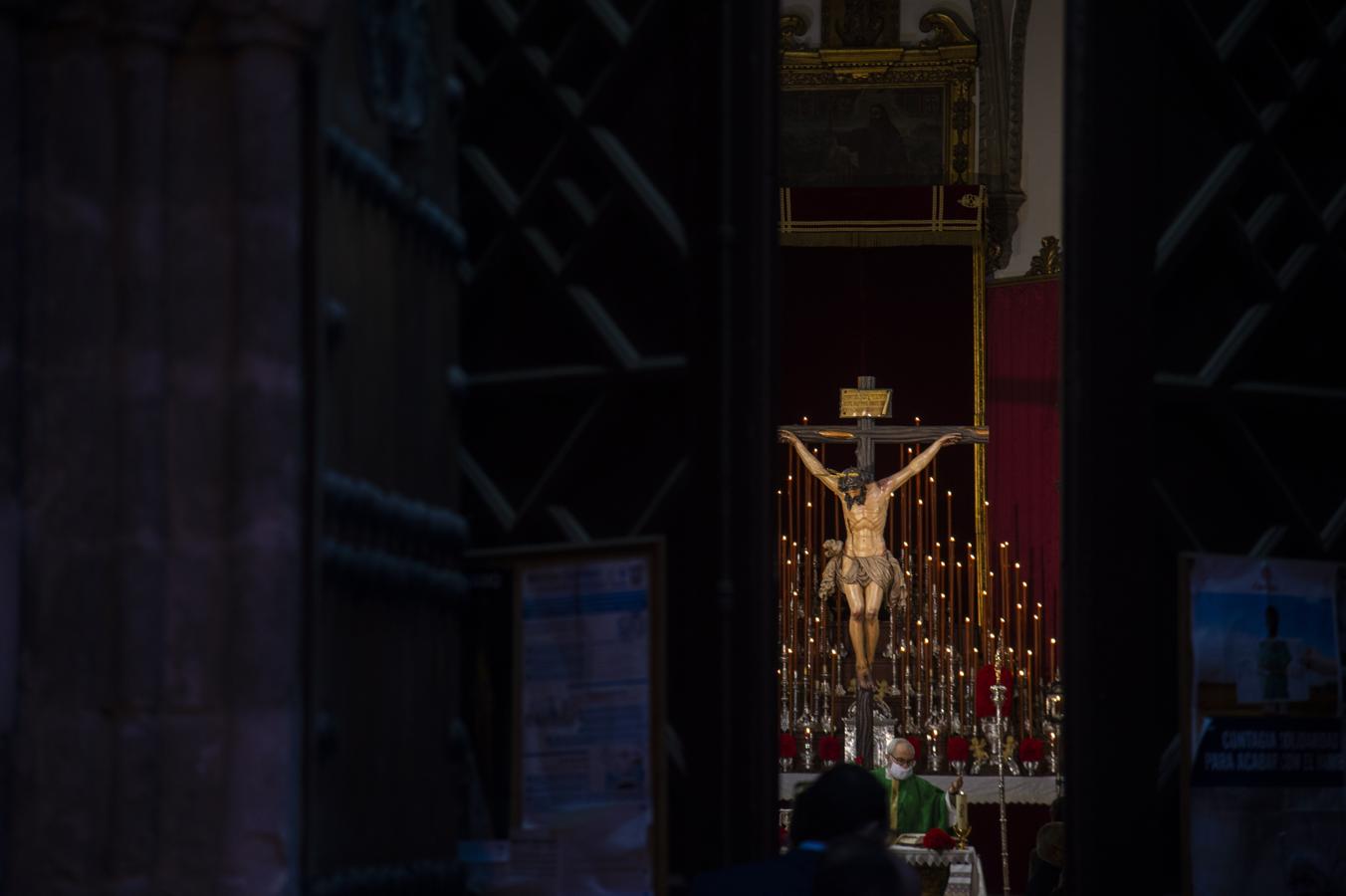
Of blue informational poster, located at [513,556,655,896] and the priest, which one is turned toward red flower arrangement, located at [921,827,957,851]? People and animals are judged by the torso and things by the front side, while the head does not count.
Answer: the priest

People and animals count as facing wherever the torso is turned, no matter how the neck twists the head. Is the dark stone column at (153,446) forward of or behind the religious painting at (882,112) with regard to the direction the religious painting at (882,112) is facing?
forward

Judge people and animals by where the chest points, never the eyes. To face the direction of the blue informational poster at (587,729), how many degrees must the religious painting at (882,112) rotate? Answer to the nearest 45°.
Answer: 0° — it already faces it

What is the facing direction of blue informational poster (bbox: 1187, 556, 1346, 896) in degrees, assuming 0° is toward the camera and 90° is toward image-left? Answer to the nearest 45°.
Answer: approximately 0°

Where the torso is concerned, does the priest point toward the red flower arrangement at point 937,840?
yes

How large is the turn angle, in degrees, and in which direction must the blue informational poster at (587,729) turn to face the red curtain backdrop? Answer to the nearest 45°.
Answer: approximately 180°

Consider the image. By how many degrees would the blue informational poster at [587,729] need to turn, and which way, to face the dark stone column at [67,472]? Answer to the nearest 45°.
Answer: approximately 45° to its right

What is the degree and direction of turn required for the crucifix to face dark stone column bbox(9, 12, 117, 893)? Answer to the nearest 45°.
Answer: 0° — it already faces it

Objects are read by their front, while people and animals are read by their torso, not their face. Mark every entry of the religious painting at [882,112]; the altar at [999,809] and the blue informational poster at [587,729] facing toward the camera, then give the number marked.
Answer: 3
